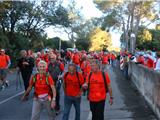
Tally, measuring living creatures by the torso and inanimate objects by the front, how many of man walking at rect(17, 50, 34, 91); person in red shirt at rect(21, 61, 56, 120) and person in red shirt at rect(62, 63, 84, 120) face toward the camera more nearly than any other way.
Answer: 3

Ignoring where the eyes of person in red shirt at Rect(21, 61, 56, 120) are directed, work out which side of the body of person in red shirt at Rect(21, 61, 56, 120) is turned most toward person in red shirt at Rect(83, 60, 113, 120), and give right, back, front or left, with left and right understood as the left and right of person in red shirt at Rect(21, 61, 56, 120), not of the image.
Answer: left

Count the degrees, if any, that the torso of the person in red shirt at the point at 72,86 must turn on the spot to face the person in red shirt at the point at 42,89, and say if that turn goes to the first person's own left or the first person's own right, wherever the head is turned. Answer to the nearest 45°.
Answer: approximately 45° to the first person's own right

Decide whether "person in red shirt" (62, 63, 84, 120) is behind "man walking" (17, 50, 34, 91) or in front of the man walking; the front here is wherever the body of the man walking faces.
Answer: in front

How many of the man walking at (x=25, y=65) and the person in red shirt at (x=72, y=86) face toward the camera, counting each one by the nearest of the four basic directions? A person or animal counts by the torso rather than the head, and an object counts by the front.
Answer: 2

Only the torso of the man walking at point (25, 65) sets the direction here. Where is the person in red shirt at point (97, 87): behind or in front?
in front

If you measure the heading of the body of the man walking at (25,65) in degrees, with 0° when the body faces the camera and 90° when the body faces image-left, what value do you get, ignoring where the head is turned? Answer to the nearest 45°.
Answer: approximately 0°

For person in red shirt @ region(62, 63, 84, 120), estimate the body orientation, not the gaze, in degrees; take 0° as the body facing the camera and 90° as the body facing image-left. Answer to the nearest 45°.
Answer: approximately 0°
